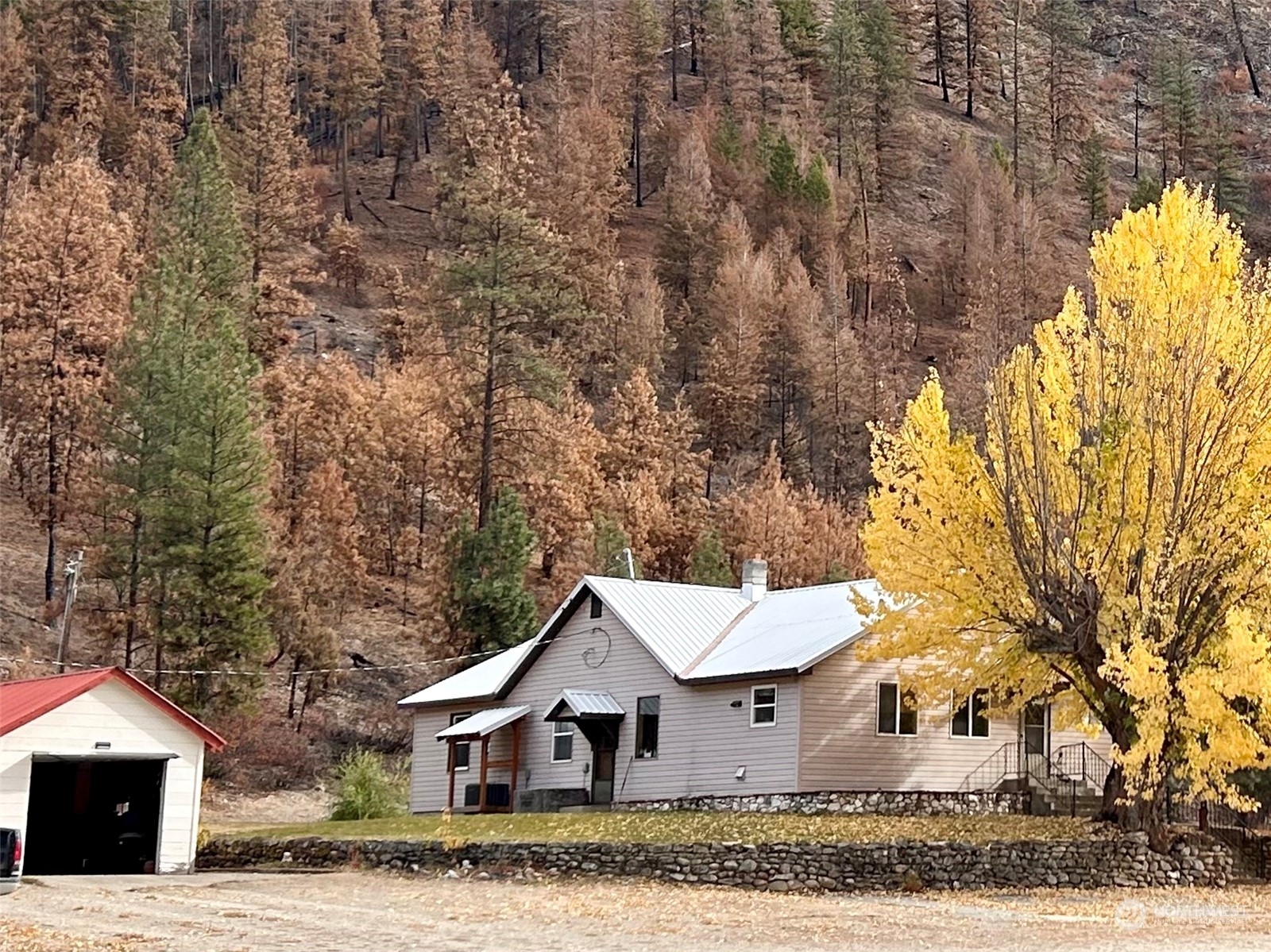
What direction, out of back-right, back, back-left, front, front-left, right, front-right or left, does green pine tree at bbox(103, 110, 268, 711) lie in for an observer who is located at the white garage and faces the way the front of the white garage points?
back-left

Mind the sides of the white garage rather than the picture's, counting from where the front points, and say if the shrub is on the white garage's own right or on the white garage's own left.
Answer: on the white garage's own left

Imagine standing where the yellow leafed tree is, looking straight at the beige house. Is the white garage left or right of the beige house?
left

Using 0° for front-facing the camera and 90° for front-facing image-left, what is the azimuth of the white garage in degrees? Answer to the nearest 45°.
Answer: approximately 315°

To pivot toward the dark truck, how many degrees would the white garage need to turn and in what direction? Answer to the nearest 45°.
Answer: approximately 45° to its right
